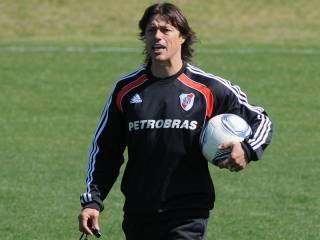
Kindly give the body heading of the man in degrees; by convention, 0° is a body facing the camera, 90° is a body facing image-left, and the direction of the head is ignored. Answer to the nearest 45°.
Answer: approximately 0°
